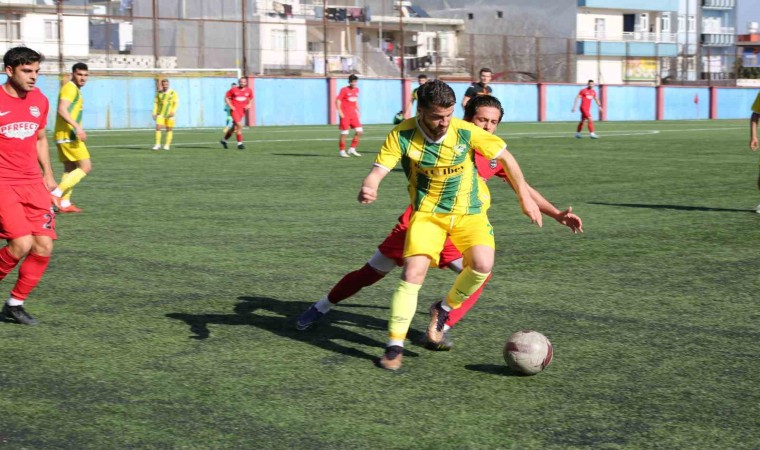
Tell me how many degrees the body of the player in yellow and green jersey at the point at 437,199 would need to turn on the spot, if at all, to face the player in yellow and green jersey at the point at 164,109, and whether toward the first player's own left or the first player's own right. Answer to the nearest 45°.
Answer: approximately 180°

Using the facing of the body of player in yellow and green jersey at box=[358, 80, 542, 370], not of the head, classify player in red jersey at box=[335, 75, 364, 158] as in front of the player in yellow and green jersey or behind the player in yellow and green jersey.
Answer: behind

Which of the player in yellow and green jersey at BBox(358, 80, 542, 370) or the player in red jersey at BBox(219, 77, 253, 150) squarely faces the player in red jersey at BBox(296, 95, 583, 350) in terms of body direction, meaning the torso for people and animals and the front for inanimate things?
the player in red jersey at BBox(219, 77, 253, 150)

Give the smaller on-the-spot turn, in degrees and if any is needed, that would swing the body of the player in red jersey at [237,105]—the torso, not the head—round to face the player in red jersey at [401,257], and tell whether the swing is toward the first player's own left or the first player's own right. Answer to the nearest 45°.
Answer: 0° — they already face them

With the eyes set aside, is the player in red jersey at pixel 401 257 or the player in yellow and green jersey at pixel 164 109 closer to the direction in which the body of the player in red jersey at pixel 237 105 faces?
the player in red jersey

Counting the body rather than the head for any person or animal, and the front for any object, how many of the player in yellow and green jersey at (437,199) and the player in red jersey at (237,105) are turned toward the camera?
2
